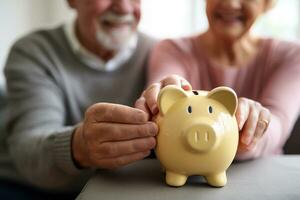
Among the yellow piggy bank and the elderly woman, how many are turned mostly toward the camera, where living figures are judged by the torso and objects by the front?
2

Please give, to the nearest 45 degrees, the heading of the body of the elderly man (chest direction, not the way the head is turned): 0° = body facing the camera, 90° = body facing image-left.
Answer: approximately 315°

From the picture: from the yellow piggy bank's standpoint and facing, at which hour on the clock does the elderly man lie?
The elderly man is roughly at 5 o'clock from the yellow piggy bank.
